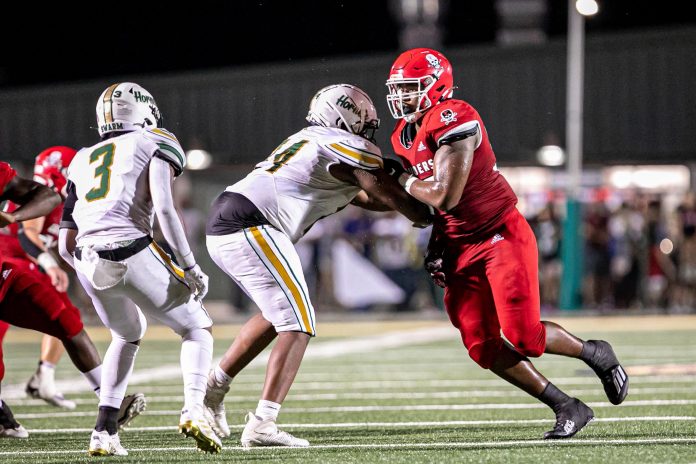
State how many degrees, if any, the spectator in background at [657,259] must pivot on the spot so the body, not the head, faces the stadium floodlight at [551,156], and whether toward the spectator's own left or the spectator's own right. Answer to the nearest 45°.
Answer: approximately 135° to the spectator's own right

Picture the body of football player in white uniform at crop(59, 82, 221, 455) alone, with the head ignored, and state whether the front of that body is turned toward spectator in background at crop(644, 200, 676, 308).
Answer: yes

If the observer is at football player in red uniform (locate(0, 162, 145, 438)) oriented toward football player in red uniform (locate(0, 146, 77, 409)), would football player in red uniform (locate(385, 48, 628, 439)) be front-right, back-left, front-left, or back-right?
back-right

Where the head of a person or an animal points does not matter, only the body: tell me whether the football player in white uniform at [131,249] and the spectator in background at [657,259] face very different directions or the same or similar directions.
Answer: very different directions

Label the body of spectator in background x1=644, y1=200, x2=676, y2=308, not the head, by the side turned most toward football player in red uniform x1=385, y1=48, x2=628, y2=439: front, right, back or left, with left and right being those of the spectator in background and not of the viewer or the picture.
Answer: front

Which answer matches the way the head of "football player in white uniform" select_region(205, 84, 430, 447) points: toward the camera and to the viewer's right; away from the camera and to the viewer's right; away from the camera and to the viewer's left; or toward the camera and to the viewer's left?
away from the camera and to the viewer's right

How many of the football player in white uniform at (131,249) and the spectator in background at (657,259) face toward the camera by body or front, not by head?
1

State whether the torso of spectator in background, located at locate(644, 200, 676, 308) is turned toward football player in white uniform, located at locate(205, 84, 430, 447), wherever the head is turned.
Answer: yes

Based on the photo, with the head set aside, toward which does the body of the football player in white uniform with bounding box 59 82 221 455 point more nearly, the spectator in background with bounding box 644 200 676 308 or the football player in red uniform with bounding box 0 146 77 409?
the spectator in background

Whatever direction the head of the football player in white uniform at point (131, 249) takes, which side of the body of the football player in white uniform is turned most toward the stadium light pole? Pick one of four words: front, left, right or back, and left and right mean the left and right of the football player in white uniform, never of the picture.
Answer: front

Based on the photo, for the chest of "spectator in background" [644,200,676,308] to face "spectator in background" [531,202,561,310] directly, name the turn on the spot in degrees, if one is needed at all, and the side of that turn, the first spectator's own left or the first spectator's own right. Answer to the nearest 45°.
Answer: approximately 90° to the first spectator's own right

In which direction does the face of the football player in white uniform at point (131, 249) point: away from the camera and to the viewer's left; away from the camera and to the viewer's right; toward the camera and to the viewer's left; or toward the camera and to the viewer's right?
away from the camera and to the viewer's right

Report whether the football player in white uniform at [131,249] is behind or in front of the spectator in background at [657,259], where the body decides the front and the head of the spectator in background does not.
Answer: in front

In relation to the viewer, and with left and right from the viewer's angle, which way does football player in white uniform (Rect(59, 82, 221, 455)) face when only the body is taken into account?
facing away from the viewer and to the right of the viewer
